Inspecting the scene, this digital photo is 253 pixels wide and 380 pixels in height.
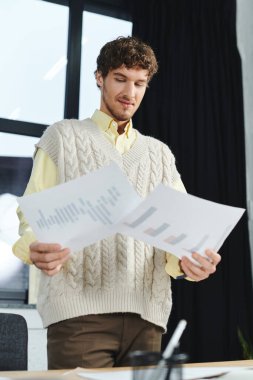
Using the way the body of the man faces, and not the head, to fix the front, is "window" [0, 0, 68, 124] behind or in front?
behind

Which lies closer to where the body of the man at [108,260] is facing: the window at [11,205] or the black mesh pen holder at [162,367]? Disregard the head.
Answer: the black mesh pen holder

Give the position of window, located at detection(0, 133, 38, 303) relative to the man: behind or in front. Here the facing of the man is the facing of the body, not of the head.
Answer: behind

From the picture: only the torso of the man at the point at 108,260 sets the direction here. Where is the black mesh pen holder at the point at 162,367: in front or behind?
in front

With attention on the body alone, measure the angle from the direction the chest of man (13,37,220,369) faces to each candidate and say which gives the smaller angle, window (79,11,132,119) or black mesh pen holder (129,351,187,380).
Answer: the black mesh pen holder

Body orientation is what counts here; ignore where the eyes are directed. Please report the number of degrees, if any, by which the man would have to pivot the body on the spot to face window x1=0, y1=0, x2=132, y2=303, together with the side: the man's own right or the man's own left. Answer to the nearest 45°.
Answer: approximately 135° to the man's own left

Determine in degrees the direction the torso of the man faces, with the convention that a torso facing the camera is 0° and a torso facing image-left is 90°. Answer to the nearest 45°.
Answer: approximately 315°

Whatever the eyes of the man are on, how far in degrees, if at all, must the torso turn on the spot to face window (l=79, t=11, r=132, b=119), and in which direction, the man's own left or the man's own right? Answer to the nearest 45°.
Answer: approximately 135° to the man's own left
